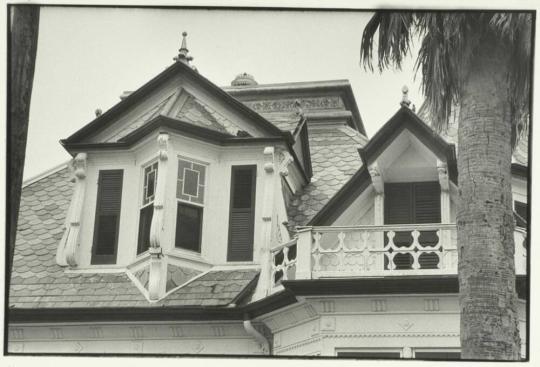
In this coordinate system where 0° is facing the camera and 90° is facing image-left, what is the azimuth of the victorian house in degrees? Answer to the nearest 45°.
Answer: approximately 0°
